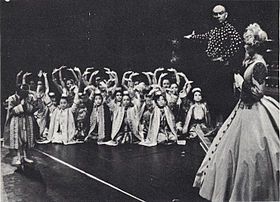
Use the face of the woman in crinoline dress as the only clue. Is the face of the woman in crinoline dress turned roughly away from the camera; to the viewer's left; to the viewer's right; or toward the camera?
to the viewer's left

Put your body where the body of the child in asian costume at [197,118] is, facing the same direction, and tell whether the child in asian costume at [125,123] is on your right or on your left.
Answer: on your right

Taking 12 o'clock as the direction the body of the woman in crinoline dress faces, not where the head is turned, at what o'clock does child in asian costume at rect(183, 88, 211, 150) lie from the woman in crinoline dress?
The child in asian costume is roughly at 2 o'clock from the woman in crinoline dress.

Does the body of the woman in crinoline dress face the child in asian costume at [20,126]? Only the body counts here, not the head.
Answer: yes

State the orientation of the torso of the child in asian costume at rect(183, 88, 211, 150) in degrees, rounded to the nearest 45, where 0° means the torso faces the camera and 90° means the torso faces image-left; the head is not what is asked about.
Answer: approximately 0°

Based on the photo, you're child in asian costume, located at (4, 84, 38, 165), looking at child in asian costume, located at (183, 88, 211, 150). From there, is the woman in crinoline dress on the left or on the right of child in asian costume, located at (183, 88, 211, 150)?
right

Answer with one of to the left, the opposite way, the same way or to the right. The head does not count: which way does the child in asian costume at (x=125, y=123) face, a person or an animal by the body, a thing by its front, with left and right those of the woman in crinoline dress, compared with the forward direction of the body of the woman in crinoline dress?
to the left

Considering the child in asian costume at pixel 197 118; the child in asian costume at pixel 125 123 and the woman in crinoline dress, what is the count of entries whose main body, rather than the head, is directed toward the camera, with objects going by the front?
2

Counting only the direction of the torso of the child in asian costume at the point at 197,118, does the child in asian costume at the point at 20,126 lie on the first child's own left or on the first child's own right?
on the first child's own right

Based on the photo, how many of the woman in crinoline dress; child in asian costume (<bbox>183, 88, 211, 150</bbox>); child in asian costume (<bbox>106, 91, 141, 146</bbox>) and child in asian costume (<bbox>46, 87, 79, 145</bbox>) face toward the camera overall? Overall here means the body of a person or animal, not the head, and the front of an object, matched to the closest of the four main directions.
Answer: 3

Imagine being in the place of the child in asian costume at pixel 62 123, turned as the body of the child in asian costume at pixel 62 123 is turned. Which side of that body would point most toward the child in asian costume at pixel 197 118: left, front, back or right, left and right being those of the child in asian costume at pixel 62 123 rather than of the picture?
left

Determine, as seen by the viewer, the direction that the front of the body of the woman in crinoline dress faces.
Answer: to the viewer's left
